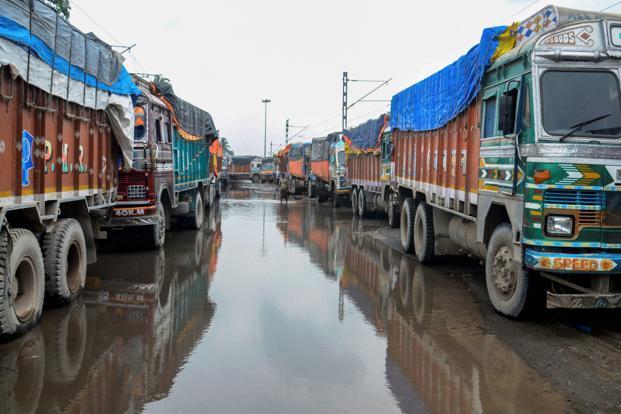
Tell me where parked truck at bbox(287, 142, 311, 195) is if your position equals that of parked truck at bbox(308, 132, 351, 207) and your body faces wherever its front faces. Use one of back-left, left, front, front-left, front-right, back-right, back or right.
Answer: back-left

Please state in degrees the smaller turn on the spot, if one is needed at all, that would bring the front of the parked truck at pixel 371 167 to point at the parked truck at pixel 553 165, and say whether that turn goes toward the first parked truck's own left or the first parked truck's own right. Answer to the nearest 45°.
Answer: approximately 45° to the first parked truck's own right

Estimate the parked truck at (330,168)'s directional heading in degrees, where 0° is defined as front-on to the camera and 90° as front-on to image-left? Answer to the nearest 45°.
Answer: approximately 315°

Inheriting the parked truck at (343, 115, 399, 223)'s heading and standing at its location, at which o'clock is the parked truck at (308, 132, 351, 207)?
the parked truck at (308, 132, 351, 207) is roughly at 7 o'clock from the parked truck at (343, 115, 399, 223).

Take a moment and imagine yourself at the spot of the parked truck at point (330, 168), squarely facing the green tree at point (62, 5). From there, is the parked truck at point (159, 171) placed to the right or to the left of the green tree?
left

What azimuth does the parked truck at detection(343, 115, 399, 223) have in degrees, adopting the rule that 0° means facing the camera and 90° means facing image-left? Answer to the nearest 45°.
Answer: approximately 315°
